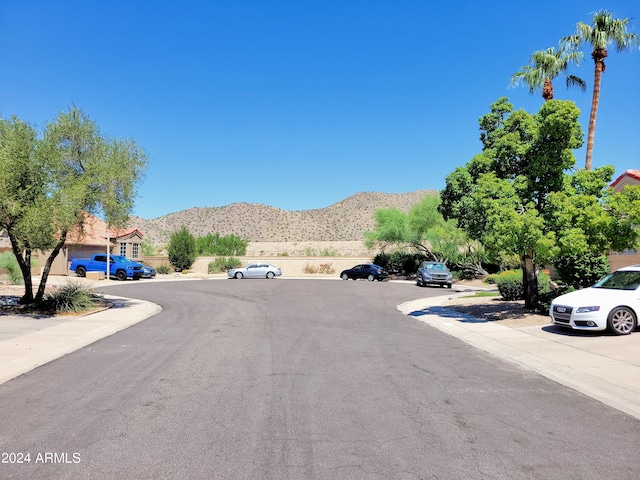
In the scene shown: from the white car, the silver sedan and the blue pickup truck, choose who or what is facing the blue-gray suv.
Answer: the blue pickup truck

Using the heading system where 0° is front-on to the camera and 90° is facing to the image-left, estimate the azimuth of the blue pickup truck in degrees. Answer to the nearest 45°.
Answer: approximately 315°

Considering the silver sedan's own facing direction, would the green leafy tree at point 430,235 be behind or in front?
behind

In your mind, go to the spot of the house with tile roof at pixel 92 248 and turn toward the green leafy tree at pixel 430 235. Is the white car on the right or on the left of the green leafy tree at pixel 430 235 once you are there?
right

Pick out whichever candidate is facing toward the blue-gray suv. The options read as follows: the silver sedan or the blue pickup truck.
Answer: the blue pickup truck

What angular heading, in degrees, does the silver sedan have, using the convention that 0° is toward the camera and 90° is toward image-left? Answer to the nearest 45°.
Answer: approximately 90°

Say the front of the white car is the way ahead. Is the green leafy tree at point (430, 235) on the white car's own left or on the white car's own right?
on the white car's own right

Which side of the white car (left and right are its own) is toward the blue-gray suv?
right

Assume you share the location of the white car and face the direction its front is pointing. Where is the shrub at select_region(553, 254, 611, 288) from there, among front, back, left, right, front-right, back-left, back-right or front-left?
back-right

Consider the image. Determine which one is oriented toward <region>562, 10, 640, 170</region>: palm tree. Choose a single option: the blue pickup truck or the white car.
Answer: the blue pickup truck

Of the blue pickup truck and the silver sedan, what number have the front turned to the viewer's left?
1
